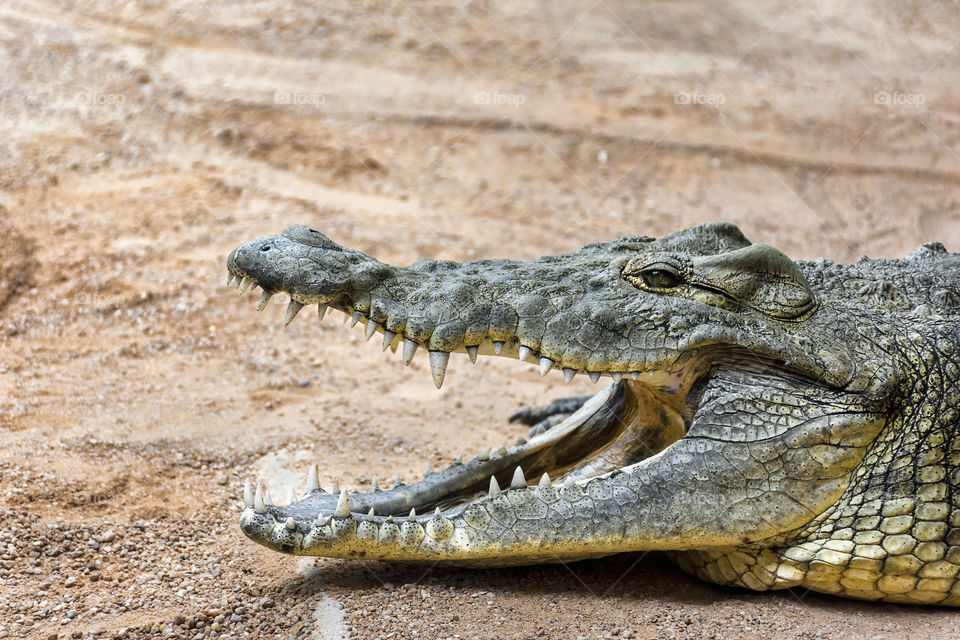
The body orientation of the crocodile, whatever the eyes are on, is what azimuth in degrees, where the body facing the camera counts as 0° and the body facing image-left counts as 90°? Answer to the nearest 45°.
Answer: approximately 90°
